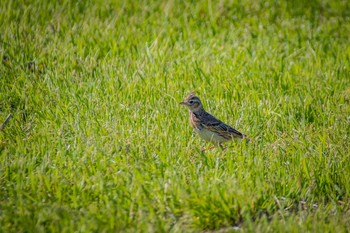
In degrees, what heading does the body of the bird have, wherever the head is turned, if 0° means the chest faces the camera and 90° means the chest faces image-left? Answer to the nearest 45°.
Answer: approximately 90°
